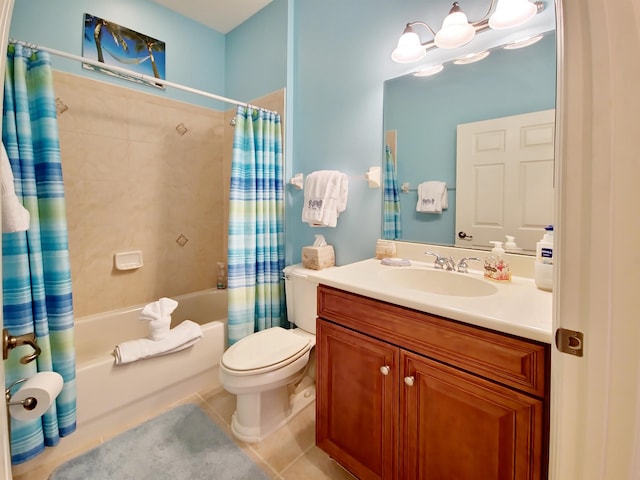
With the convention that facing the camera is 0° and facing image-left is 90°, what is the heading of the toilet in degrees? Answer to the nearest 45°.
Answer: approximately 45°

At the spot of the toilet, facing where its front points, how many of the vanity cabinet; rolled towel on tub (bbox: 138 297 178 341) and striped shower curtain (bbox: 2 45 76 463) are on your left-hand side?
1

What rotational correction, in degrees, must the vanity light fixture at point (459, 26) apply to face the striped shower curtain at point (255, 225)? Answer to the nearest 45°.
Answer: approximately 45° to its right

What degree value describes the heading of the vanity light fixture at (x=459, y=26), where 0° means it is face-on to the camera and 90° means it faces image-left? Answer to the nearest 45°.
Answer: approximately 45°

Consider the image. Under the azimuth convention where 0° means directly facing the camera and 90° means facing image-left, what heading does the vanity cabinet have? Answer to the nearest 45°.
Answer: approximately 45°

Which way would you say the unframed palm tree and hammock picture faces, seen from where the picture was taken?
facing the viewer and to the right of the viewer
